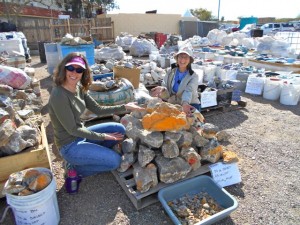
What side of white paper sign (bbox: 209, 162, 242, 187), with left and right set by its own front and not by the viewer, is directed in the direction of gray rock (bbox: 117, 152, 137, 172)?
right

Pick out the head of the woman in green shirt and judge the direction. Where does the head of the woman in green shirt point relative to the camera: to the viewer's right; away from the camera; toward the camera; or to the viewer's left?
toward the camera

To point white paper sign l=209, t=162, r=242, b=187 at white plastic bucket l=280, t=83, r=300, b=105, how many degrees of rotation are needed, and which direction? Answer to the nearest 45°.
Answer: approximately 180°

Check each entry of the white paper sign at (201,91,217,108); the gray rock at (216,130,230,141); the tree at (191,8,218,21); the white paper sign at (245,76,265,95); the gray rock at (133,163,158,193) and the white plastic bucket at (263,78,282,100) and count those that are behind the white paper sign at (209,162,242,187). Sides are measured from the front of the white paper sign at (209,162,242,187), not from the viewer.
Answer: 5

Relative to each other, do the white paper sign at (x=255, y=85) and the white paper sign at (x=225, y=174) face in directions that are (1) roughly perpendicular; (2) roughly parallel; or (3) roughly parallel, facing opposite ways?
roughly parallel

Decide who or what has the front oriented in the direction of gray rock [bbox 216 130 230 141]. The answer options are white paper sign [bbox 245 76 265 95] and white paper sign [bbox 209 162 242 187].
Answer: white paper sign [bbox 245 76 265 95]

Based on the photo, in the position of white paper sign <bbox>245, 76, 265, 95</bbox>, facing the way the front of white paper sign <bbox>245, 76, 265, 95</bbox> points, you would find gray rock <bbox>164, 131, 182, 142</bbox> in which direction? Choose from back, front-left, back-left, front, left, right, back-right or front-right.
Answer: front

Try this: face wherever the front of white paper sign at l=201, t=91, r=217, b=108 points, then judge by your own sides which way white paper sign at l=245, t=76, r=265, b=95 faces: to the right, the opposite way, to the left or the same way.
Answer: the same way

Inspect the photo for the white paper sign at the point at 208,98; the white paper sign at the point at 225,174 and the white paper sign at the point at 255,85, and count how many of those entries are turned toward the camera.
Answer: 3

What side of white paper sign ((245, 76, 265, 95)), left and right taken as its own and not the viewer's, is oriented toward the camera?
front

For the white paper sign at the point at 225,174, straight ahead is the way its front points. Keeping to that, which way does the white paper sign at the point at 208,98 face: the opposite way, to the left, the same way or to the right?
the same way

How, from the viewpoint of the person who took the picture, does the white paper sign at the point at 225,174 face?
facing the viewer

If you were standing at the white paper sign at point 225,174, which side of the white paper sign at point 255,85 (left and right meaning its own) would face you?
front

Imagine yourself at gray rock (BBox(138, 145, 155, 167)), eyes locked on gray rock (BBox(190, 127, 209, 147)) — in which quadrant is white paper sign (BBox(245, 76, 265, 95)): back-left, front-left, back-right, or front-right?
front-left
